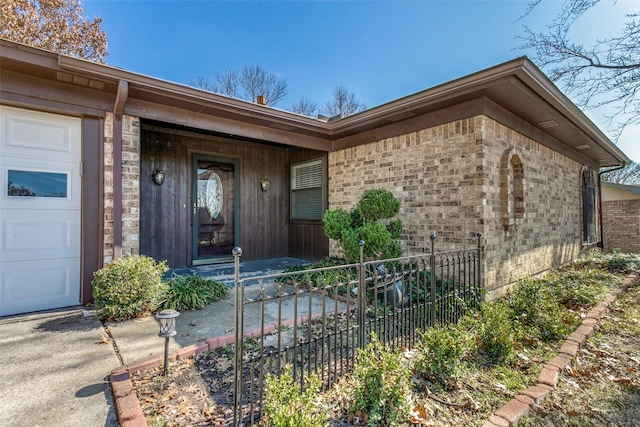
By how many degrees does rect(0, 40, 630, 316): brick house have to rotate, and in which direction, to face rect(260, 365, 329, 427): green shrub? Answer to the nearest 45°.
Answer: approximately 45° to its right

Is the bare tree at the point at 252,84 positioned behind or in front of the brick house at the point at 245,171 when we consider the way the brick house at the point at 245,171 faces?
behind

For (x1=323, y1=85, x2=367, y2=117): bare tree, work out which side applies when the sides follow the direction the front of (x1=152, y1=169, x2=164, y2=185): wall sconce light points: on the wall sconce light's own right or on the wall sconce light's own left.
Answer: on the wall sconce light's own left

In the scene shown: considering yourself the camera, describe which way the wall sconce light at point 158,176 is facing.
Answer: facing the viewer and to the right of the viewer

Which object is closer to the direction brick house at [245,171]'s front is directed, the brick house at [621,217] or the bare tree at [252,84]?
the brick house

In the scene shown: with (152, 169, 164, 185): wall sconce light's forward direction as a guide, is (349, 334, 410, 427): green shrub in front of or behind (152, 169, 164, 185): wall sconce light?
in front

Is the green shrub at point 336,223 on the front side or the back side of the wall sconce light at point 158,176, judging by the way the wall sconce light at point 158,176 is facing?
on the front side

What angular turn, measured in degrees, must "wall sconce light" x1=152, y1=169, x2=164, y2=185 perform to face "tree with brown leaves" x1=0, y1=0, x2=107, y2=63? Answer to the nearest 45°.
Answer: approximately 180°

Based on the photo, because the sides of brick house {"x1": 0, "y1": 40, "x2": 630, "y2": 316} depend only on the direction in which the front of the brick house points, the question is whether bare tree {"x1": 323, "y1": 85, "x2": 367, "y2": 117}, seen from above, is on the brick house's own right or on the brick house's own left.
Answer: on the brick house's own left

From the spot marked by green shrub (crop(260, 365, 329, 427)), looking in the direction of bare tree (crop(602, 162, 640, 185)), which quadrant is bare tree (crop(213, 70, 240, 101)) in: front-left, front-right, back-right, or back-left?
front-left

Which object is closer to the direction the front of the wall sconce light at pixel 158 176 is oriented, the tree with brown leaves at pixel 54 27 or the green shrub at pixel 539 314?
the green shrub

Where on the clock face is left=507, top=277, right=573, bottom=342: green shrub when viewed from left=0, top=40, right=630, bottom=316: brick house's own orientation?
The green shrub is roughly at 11 o'clock from the brick house.

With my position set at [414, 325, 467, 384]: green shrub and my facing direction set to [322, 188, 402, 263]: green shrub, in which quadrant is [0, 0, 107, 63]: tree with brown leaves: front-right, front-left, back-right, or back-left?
front-left

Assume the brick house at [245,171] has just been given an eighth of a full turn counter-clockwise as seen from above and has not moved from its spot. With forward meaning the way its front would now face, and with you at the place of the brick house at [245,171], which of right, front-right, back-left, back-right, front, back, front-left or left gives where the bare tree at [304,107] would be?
left
